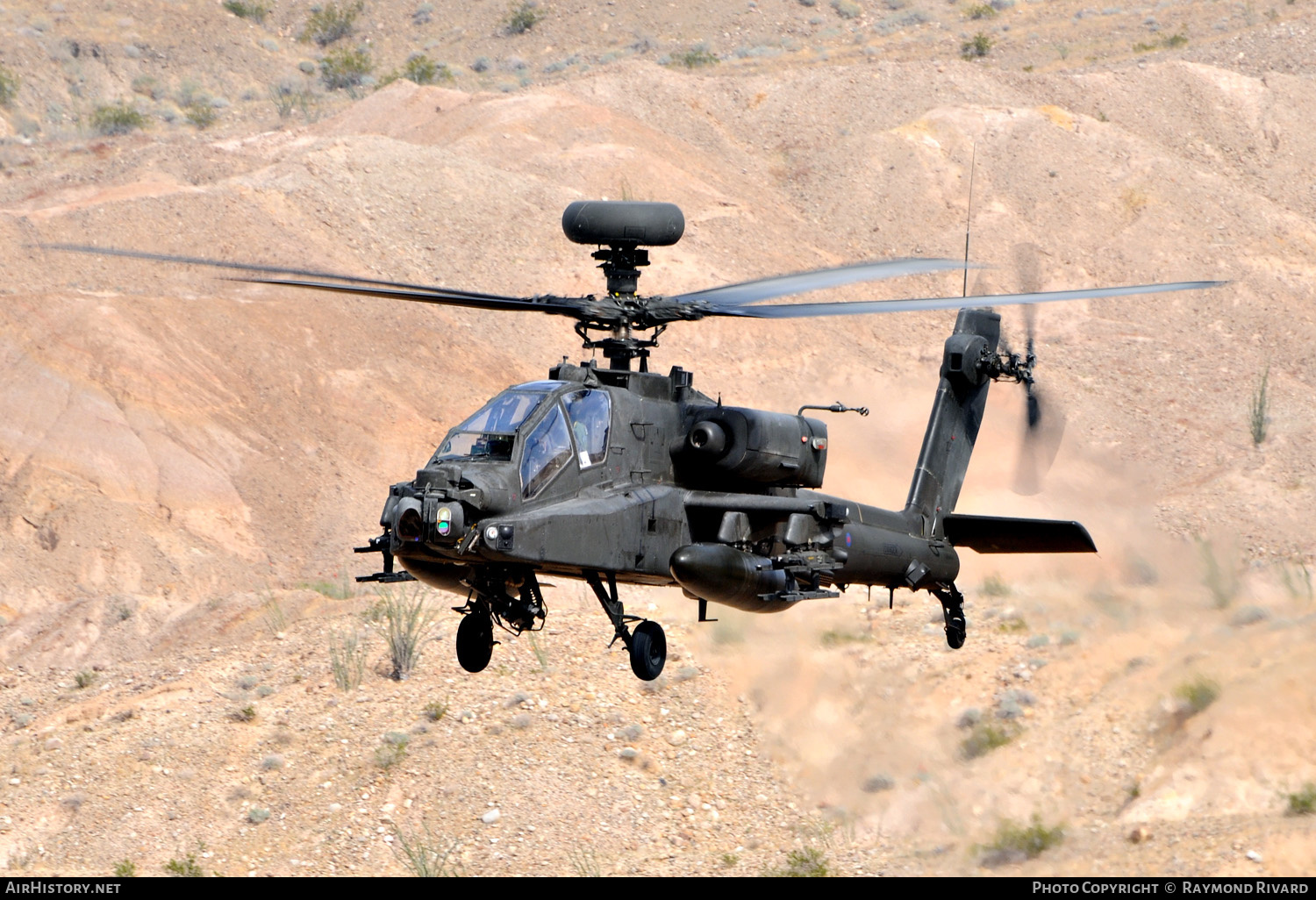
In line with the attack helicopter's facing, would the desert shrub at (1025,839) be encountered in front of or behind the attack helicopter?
behind

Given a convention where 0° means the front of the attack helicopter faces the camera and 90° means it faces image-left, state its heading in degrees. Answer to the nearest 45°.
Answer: approximately 45°

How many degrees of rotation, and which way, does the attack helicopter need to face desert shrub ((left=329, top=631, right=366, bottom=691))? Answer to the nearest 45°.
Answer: approximately 90° to its right

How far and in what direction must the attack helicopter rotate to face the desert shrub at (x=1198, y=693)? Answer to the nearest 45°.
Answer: approximately 180°

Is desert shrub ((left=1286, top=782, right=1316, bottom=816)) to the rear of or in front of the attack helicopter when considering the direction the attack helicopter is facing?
to the rear

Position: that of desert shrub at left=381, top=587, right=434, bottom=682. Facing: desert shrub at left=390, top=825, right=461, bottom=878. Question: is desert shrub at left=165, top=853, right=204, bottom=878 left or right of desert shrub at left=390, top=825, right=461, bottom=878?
right

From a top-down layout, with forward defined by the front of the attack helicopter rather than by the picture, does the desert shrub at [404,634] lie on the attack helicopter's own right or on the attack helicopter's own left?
on the attack helicopter's own right
